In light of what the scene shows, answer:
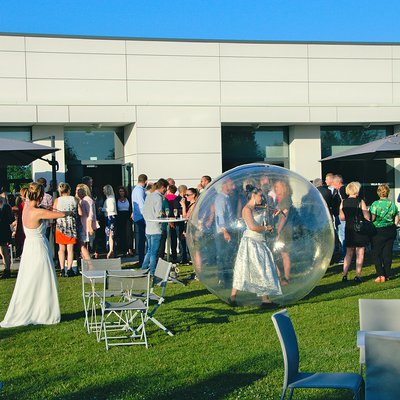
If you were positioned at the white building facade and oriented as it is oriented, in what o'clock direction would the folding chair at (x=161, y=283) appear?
The folding chair is roughly at 12 o'clock from the white building facade.

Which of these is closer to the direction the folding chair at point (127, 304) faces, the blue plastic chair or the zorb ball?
the zorb ball

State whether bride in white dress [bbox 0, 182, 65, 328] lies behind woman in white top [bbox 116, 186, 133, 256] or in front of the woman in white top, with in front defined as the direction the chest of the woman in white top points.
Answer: in front

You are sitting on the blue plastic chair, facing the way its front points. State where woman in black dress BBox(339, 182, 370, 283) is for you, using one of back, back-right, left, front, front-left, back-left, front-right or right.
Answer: left

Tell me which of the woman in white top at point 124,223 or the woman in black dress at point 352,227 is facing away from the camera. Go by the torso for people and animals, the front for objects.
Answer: the woman in black dress at point 352,227

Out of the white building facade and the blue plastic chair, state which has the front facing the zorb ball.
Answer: the white building facade

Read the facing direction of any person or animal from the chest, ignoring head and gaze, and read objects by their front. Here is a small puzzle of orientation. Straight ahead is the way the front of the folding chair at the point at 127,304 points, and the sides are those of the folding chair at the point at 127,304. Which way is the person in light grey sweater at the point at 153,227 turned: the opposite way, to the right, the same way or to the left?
to the right

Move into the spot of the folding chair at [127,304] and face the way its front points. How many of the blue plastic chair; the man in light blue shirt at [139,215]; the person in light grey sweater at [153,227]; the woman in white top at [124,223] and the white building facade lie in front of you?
4
